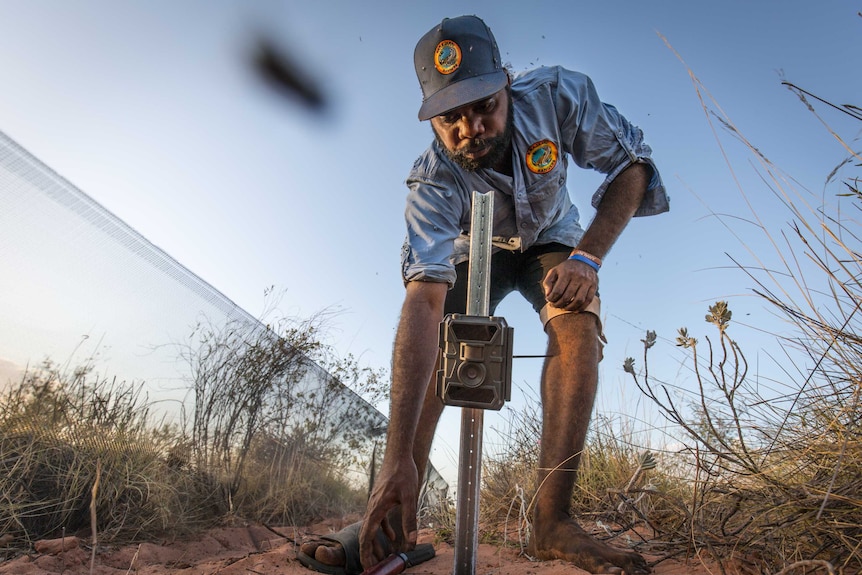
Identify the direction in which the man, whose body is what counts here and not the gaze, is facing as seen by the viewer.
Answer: toward the camera

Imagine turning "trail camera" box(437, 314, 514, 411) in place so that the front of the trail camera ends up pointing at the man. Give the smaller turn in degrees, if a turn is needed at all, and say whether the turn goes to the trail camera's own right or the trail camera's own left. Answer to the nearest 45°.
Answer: approximately 180°

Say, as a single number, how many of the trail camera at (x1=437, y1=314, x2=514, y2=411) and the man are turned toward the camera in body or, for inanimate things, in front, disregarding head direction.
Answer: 2

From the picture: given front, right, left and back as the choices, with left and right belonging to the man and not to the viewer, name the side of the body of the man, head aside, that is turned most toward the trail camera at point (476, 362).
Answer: front

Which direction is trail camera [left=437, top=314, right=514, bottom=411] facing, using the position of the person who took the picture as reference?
facing the viewer

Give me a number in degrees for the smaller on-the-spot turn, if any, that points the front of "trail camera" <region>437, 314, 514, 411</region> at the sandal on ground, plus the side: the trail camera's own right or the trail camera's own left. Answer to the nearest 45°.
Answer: approximately 135° to the trail camera's own right
